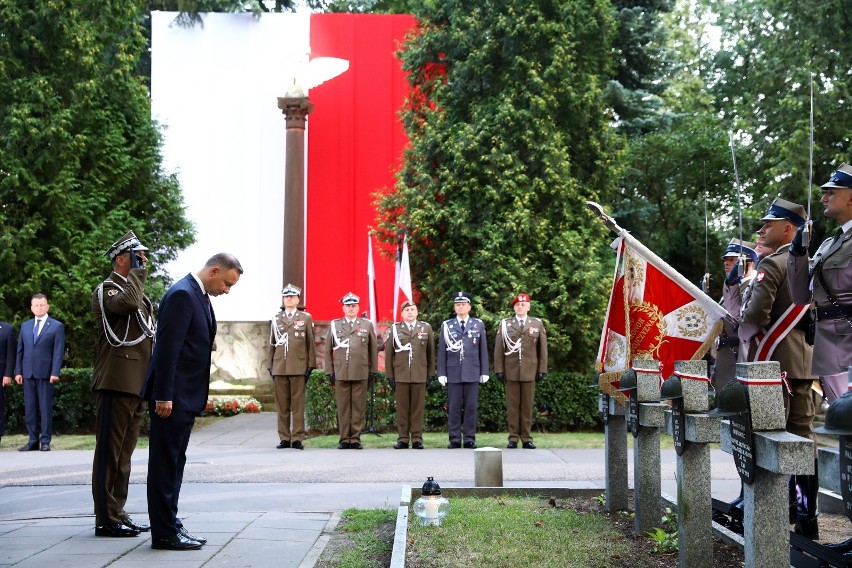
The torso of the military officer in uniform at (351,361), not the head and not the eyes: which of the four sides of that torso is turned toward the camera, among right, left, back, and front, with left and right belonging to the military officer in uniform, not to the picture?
front

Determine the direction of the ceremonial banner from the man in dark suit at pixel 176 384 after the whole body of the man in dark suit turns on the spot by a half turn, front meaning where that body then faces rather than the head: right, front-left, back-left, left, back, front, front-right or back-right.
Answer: back

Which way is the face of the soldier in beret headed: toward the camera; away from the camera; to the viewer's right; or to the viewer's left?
toward the camera

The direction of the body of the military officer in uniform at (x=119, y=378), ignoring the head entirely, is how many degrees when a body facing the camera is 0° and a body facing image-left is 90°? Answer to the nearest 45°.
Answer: approximately 270°

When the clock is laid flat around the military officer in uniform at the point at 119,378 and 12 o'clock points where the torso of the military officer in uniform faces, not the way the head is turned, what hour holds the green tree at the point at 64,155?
The green tree is roughly at 9 o'clock from the military officer in uniform.

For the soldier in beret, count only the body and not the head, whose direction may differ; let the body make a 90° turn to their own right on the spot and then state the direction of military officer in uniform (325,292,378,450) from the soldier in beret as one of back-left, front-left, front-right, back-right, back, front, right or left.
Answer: front

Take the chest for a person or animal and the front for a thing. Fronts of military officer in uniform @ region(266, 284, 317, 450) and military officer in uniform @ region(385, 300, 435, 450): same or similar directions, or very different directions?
same or similar directions

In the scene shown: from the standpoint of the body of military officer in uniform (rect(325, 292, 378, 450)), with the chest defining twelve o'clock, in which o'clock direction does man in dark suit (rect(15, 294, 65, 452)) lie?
The man in dark suit is roughly at 3 o'clock from the military officer in uniform.

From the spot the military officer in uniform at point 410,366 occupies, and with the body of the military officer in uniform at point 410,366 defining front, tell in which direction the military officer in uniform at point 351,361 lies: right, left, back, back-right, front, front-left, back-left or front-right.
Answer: right

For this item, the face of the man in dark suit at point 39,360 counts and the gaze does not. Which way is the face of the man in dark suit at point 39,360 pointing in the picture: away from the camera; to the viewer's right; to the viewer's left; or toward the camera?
toward the camera

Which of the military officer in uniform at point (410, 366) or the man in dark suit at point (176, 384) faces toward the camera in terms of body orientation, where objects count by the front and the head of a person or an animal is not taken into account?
the military officer in uniform

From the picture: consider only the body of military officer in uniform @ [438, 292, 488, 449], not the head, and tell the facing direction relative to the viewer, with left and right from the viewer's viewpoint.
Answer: facing the viewer

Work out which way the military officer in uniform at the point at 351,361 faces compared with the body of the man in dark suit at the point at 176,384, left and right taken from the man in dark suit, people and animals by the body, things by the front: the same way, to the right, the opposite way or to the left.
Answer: to the right

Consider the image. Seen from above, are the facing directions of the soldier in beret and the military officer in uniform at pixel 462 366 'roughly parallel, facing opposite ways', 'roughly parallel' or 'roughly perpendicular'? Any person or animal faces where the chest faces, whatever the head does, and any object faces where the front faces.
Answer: roughly parallel

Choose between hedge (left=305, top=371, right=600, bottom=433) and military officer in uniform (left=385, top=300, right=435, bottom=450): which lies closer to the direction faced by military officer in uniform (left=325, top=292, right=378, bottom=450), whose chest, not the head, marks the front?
the military officer in uniform

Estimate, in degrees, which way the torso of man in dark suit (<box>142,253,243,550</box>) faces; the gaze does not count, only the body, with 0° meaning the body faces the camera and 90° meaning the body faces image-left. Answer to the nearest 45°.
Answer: approximately 270°

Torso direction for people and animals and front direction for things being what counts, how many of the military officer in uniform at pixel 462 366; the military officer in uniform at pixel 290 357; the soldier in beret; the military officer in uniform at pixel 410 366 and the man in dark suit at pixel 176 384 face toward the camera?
4
